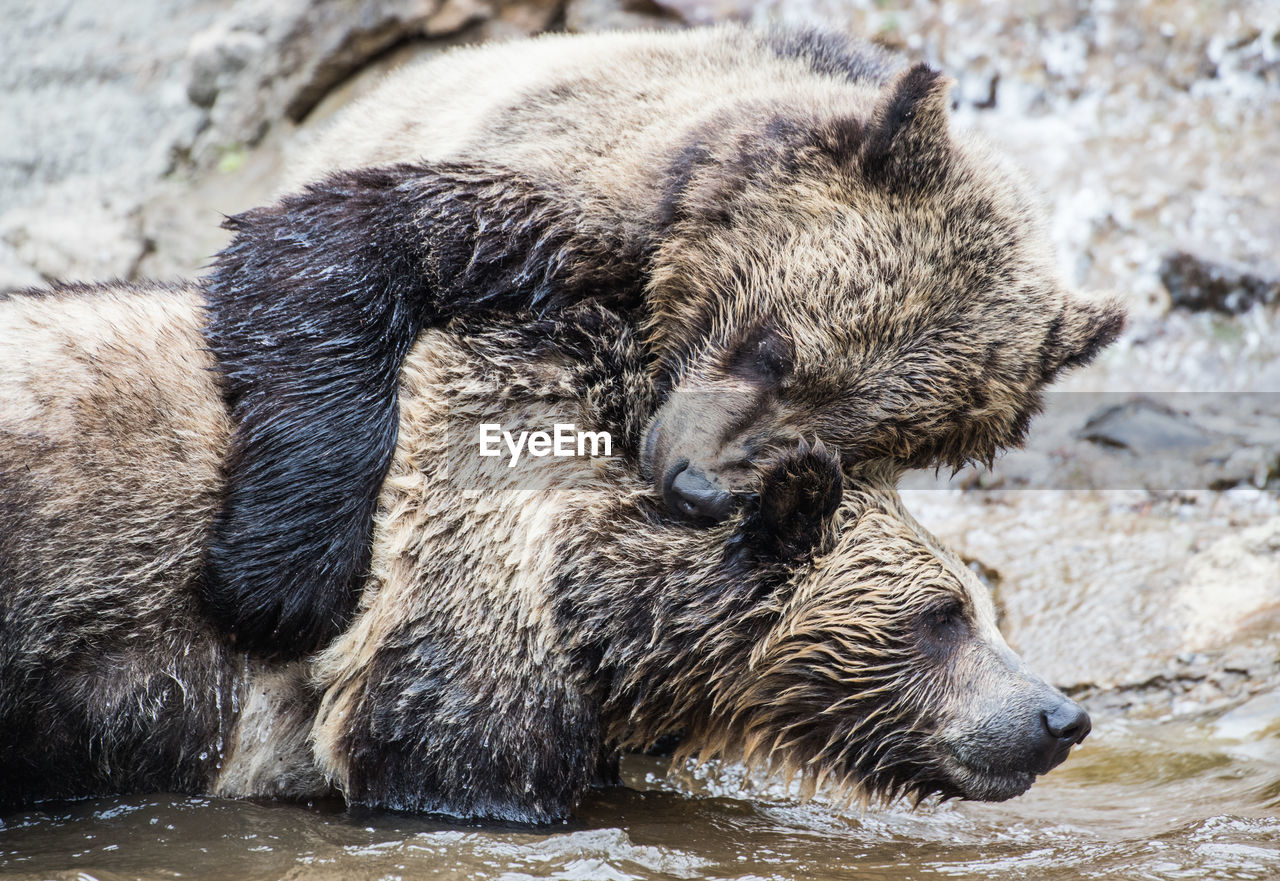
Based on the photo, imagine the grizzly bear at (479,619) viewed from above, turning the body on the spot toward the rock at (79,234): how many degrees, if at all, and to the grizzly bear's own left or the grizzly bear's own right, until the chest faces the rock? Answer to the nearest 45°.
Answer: approximately 135° to the grizzly bear's own left

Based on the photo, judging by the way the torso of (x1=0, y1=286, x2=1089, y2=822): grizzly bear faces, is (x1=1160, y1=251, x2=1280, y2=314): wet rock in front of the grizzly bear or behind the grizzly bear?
in front

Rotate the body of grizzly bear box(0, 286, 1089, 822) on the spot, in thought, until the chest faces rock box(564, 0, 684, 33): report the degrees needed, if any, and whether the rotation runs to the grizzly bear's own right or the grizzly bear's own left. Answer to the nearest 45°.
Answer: approximately 90° to the grizzly bear's own left

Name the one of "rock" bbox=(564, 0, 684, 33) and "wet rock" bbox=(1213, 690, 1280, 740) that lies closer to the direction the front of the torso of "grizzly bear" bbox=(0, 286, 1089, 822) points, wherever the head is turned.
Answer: the wet rock

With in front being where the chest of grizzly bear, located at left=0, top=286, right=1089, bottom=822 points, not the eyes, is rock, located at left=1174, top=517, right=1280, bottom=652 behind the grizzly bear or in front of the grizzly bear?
in front

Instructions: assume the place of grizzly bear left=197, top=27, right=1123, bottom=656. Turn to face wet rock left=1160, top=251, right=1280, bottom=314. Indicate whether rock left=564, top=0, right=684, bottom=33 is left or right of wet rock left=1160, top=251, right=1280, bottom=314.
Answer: left

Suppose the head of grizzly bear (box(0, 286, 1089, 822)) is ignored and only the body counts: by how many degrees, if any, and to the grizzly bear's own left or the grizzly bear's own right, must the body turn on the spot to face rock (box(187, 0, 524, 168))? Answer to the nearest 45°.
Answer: approximately 90° to the grizzly bear's own left

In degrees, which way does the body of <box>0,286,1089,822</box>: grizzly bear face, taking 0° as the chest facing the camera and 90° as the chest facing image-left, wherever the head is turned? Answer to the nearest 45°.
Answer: approximately 270°

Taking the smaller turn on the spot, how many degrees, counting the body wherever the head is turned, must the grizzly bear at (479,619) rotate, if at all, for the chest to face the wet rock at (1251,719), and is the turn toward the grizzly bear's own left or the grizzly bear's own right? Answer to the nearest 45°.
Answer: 0° — it already faces it

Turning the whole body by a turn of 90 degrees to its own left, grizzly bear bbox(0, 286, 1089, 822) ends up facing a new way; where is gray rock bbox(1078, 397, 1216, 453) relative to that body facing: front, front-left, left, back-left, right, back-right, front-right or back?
front-right
